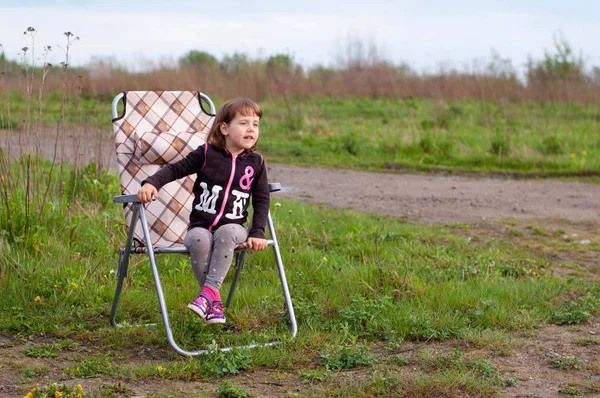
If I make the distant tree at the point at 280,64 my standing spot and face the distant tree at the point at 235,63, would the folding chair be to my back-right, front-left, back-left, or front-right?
back-left

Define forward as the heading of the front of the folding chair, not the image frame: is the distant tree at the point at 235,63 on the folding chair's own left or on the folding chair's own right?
on the folding chair's own left

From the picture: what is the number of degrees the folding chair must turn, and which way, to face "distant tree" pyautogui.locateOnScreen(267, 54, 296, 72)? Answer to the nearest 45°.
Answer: approximately 135° to its left

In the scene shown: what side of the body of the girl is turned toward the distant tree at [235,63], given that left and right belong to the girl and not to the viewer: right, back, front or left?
back

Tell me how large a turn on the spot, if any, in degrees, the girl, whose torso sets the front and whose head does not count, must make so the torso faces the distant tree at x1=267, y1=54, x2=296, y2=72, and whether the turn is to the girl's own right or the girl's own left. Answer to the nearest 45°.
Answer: approximately 180°

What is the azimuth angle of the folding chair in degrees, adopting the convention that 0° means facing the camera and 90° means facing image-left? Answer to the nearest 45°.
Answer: approximately 315°

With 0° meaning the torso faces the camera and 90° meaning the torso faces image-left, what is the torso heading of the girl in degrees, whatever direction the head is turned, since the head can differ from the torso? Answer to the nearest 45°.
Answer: approximately 0°

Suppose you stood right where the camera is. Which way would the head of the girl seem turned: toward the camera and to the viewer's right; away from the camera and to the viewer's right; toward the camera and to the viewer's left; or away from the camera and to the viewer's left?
toward the camera and to the viewer's right
